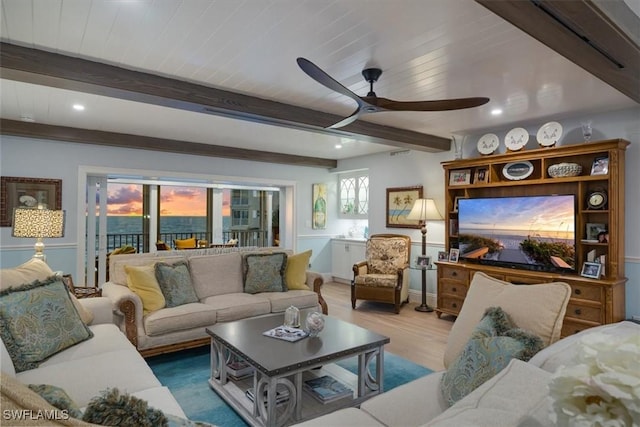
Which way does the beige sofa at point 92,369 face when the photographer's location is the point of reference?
facing away from the viewer and to the right of the viewer

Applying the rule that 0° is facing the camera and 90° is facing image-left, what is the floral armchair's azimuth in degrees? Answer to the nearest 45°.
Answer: approximately 45°

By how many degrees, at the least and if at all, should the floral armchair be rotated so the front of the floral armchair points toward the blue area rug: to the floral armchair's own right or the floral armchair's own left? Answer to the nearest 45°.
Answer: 0° — it already faces it

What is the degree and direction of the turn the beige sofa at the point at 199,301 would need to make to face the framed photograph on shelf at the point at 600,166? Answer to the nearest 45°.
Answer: approximately 45° to its left

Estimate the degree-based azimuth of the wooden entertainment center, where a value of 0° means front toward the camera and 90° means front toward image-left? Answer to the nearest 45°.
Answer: approximately 45°
